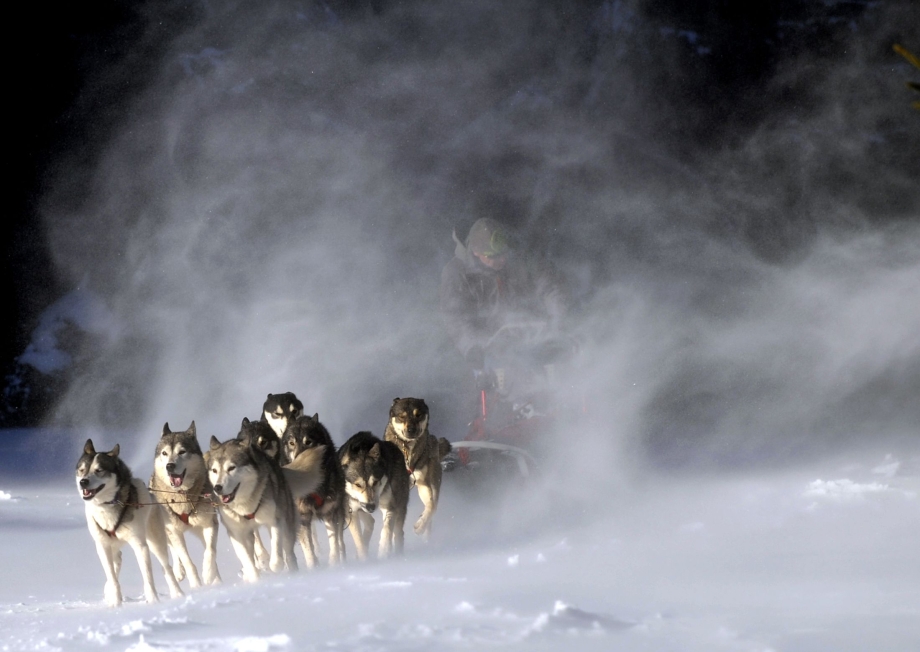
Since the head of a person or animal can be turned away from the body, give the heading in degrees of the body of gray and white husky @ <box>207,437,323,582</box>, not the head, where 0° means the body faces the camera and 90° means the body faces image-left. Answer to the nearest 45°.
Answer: approximately 45°

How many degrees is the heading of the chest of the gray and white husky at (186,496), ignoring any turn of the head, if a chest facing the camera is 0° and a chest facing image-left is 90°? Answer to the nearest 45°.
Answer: approximately 0°
